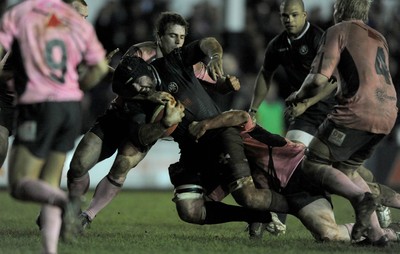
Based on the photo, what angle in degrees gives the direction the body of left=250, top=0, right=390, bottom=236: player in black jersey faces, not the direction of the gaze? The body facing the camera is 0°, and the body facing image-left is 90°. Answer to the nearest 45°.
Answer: approximately 45°

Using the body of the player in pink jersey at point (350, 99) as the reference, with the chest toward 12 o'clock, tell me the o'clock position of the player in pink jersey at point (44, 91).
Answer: the player in pink jersey at point (44, 91) is roughly at 9 o'clock from the player in pink jersey at point (350, 99).

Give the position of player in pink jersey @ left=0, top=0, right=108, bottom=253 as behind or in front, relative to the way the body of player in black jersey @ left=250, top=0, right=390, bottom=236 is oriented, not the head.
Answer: in front

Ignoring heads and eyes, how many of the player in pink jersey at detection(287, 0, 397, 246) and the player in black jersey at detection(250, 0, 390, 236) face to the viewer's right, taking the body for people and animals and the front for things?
0

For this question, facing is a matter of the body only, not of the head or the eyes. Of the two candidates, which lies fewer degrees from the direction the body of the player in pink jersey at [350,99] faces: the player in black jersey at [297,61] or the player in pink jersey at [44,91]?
the player in black jersey

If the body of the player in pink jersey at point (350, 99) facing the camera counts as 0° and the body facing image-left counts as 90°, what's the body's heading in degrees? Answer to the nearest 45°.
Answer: approximately 135°

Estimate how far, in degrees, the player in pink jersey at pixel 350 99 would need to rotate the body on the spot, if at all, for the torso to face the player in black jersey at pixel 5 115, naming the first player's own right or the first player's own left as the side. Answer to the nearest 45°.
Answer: approximately 45° to the first player's own left
